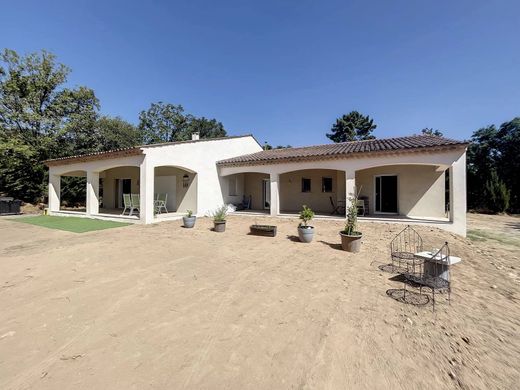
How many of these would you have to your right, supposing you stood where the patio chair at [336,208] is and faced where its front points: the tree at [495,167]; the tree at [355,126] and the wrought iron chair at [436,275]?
1

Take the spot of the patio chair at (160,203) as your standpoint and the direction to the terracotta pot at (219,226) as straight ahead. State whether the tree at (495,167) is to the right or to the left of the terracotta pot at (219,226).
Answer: left

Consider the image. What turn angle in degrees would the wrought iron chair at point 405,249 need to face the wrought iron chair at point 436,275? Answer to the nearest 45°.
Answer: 0° — it already faces it

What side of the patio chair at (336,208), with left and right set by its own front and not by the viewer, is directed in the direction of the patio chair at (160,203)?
back

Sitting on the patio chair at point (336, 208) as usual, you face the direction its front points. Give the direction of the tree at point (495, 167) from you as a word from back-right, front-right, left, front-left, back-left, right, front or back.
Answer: front-left

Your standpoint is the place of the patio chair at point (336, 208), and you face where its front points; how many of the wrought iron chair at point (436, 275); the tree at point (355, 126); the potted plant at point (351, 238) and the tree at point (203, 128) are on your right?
2

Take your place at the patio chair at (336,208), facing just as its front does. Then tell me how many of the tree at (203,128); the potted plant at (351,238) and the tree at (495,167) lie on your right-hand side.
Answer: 1

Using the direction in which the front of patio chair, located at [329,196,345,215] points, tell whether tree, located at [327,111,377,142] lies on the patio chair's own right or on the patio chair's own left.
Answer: on the patio chair's own left

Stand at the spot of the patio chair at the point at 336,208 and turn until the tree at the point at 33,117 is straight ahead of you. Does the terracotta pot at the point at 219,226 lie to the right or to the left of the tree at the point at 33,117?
left

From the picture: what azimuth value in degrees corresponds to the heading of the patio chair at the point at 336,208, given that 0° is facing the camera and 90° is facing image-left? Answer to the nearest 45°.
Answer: approximately 270°

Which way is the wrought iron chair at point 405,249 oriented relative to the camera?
toward the camera
